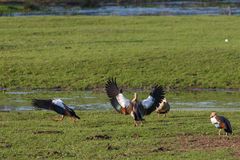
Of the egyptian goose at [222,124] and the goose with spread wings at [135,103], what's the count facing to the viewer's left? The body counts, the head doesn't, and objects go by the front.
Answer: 1

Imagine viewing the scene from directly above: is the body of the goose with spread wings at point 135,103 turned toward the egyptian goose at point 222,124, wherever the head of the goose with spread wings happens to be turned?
no

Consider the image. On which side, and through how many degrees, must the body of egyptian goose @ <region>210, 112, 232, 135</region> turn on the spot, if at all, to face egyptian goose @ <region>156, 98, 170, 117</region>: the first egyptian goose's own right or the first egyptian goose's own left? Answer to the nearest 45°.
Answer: approximately 45° to the first egyptian goose's own right

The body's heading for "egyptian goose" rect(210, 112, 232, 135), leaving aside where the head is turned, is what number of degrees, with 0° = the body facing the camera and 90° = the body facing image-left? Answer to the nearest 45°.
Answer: approximately 90°

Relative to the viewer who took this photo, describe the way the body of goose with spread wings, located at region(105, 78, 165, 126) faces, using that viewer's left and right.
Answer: facing away from the viewer

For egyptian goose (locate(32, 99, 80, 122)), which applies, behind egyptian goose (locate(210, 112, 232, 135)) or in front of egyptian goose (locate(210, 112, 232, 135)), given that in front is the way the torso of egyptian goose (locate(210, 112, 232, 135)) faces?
in front

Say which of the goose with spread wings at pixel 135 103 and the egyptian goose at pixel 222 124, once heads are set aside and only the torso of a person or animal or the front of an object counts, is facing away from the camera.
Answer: the goose with spread wings
